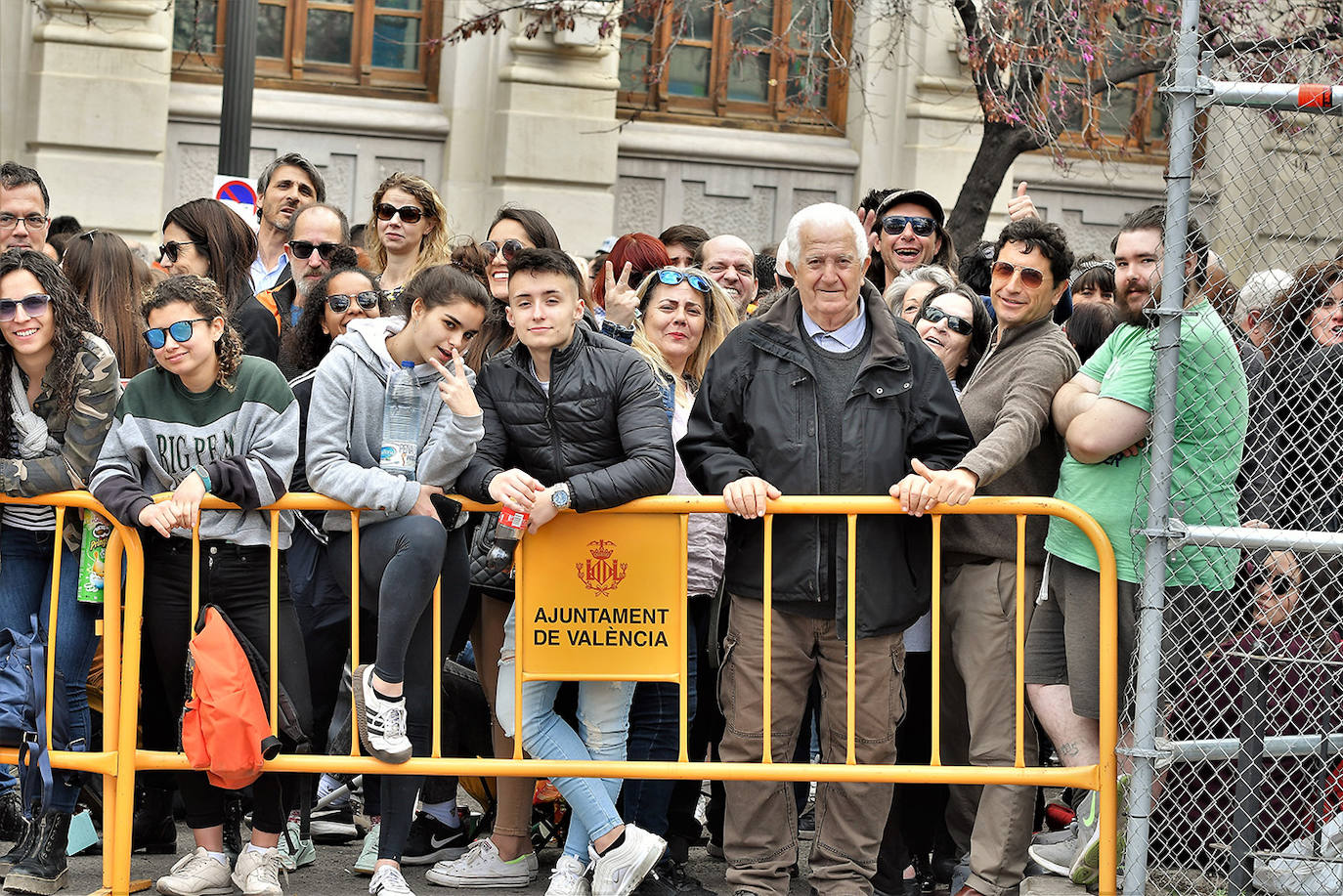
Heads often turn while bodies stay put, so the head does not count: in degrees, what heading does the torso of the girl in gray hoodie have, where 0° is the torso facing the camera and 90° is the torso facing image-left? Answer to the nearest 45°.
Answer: approximately 315°

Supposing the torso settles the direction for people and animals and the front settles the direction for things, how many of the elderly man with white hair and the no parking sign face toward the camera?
2

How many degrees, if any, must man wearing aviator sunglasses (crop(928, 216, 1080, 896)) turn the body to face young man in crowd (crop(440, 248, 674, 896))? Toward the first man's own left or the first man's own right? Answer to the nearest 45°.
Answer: approximately 45° to the first man's own right

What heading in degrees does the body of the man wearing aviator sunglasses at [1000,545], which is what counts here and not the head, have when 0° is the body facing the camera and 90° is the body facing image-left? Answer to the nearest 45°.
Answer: approximately 45°

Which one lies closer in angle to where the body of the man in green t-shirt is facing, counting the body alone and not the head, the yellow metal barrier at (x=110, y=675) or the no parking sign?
the yellow metal barrier

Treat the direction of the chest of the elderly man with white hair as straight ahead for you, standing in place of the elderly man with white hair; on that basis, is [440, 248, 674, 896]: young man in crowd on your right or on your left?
on your right

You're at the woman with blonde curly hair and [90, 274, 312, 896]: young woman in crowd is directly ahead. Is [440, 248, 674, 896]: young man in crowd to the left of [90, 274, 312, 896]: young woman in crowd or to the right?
left

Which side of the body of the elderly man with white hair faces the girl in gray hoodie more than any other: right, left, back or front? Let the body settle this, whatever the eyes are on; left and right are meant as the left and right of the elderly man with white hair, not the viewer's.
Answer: right

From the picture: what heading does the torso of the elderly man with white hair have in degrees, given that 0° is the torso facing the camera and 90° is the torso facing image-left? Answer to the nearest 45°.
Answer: approximately 0°
